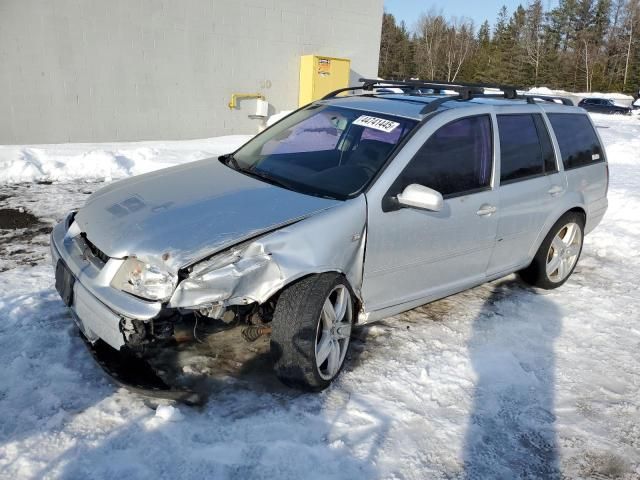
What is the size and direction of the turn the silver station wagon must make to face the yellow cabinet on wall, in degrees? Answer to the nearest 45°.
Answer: approximately 135° to its right

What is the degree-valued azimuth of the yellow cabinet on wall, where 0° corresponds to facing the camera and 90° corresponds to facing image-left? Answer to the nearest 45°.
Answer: approximately 315°

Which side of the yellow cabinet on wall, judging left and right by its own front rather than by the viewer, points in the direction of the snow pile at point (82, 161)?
right

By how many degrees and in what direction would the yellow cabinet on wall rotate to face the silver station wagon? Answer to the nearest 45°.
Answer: approximately 45° to its right

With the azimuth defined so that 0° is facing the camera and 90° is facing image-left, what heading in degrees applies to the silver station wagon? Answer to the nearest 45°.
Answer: approximately 45°

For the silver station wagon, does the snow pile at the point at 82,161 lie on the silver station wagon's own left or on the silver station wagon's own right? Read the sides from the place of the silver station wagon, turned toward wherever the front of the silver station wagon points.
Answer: on the silver station wagon's own right

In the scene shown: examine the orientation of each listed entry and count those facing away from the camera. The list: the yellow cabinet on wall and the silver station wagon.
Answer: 0
